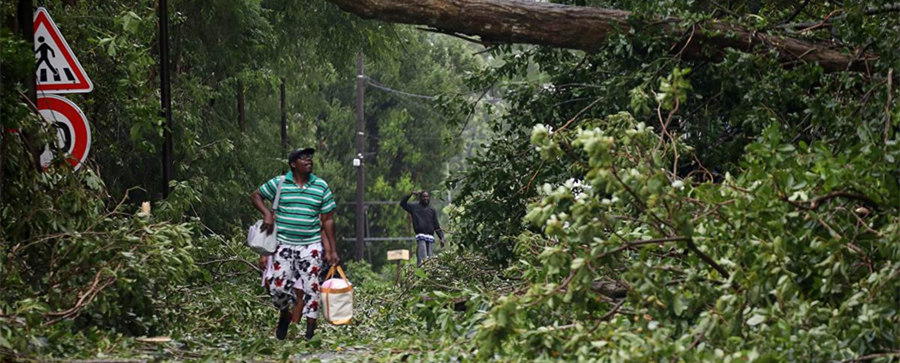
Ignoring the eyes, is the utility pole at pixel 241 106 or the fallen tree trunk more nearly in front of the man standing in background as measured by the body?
the fallen tree trunk

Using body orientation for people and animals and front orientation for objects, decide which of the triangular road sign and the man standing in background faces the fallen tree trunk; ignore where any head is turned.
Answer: the man standing in background

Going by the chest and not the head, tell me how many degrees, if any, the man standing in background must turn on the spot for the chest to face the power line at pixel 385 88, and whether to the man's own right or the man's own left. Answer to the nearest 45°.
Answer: approximately 180°

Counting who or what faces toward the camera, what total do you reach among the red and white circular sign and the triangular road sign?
2

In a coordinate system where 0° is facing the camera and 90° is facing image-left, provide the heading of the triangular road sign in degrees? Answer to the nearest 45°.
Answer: approximately 0°

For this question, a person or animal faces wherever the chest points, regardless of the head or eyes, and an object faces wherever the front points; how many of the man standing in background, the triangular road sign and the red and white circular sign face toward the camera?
3

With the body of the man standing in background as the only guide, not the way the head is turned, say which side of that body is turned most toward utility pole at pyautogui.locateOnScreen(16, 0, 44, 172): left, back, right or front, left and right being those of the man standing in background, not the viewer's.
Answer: front

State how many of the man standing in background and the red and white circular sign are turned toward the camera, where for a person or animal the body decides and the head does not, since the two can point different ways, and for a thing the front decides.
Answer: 2
